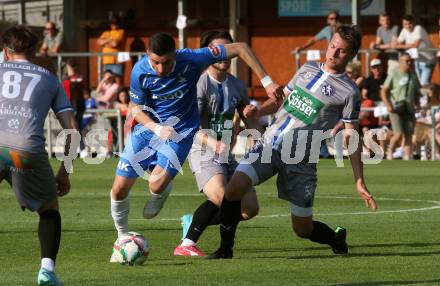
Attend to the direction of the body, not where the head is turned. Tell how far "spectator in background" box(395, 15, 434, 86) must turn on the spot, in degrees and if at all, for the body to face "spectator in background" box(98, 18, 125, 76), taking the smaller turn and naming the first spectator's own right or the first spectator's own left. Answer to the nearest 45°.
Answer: approximately 45° to the first spectator's own right

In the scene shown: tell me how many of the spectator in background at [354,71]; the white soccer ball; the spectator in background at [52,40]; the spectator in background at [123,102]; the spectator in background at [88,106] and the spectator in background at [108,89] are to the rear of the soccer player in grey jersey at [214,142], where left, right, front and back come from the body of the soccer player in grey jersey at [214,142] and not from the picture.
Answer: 5

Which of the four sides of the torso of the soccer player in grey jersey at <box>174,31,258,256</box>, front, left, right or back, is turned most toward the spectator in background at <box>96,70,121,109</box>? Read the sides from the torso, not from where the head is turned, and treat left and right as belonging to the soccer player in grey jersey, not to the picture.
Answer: back

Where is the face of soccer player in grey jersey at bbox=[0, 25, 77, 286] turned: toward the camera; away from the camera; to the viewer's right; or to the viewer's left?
away from the camera

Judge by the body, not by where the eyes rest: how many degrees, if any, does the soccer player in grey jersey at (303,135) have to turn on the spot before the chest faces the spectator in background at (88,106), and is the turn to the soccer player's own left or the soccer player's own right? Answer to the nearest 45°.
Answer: approximately 135° to the soccer player's own right

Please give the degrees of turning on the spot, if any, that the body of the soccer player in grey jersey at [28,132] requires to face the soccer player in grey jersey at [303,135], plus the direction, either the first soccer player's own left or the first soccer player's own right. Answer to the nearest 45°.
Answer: approximately 45° to the first soccer player's own right

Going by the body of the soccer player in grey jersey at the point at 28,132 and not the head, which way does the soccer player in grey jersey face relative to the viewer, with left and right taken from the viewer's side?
facing away from the viewer

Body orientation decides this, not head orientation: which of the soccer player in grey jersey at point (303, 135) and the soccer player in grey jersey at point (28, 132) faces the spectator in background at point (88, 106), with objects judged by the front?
the soccer player in grey jersey at point (28, 132)

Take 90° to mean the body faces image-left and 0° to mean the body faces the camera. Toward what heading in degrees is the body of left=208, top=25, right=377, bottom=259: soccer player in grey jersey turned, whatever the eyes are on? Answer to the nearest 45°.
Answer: approximately 45°

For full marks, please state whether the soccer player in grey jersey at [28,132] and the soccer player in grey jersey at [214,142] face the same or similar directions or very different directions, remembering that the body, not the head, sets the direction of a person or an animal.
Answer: very different directions

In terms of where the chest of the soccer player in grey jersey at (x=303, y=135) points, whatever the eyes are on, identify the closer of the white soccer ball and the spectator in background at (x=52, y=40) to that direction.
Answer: the white soccer ball
